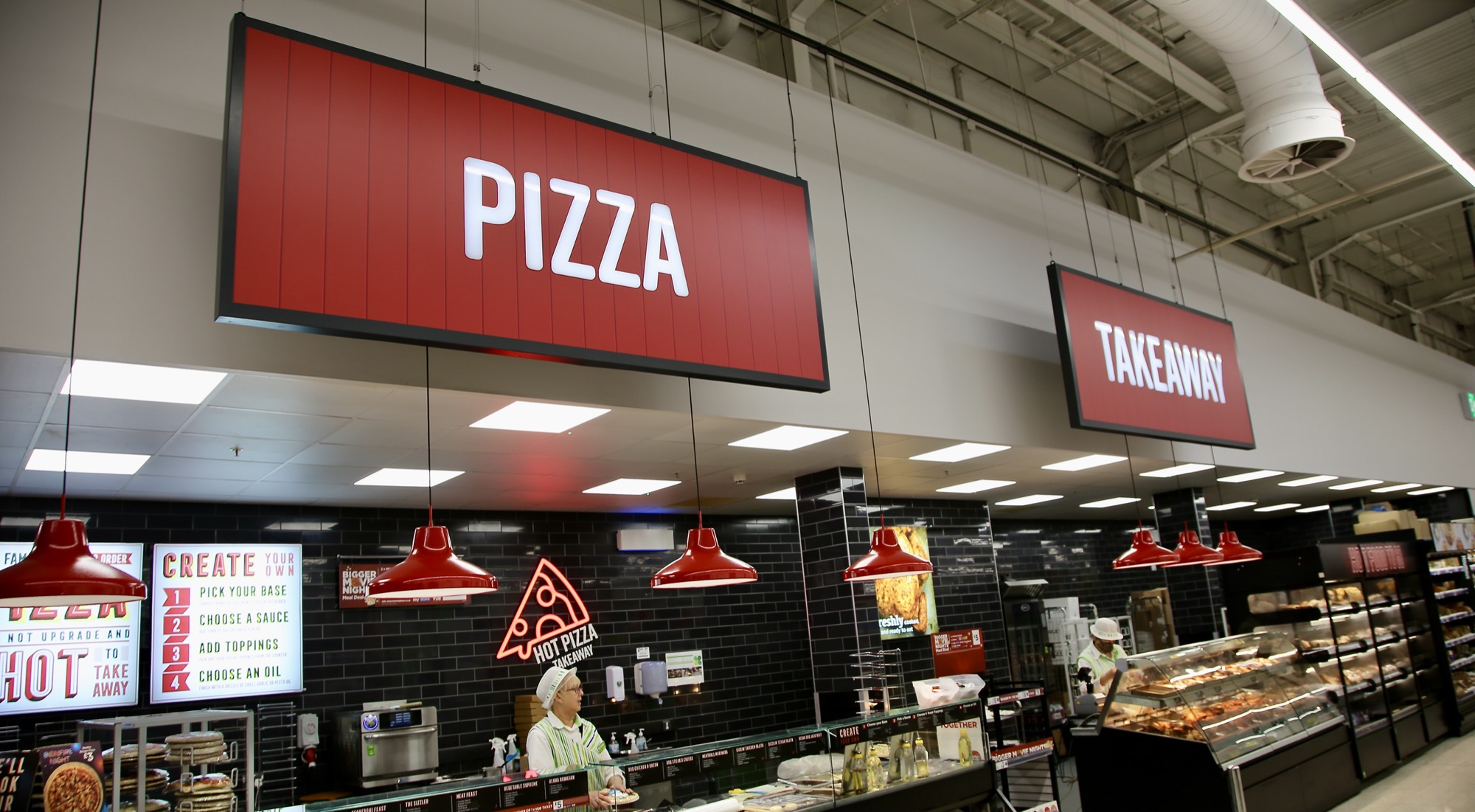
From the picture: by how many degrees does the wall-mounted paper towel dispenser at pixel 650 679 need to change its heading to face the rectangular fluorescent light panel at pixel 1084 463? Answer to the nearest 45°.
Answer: approximately 45° to its left

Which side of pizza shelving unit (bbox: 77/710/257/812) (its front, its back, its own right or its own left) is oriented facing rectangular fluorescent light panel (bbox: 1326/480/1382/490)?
left

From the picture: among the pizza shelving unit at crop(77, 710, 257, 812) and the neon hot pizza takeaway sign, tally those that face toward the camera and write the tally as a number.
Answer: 2

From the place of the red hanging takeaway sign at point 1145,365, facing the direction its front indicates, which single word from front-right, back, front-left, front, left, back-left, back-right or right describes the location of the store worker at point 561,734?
right

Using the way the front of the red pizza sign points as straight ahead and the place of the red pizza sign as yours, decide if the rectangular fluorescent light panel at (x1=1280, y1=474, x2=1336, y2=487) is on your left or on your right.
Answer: on your left

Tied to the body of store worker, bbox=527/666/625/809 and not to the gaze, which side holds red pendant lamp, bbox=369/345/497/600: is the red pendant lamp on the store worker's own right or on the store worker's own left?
on the store worker's own right

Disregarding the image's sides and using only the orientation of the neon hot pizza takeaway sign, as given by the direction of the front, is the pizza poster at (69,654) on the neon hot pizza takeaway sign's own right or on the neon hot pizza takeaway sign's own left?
on the neon hot pizza takeaway sign's own right

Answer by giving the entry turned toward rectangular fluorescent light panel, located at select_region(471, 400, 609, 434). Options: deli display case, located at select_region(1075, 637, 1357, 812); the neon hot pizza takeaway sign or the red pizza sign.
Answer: the neon hot pizza takeaway sign

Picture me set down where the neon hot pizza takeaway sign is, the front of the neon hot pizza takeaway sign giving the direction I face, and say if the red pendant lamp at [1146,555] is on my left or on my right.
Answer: on my left

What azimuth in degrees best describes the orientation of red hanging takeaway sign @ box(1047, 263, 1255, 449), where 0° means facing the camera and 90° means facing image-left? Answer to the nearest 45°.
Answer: approximately 315°

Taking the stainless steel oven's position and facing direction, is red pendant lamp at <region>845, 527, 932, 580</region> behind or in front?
in front

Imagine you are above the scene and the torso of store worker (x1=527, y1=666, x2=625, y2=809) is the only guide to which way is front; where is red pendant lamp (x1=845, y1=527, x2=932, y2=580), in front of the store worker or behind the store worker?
in front

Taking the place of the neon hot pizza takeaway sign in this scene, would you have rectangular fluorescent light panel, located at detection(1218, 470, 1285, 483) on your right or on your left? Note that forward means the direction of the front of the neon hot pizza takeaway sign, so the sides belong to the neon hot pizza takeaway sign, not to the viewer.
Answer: on your left

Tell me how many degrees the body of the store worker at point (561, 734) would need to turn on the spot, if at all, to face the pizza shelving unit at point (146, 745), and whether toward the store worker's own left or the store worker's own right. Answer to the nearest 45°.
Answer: approximately 135° to the store worker's own right
